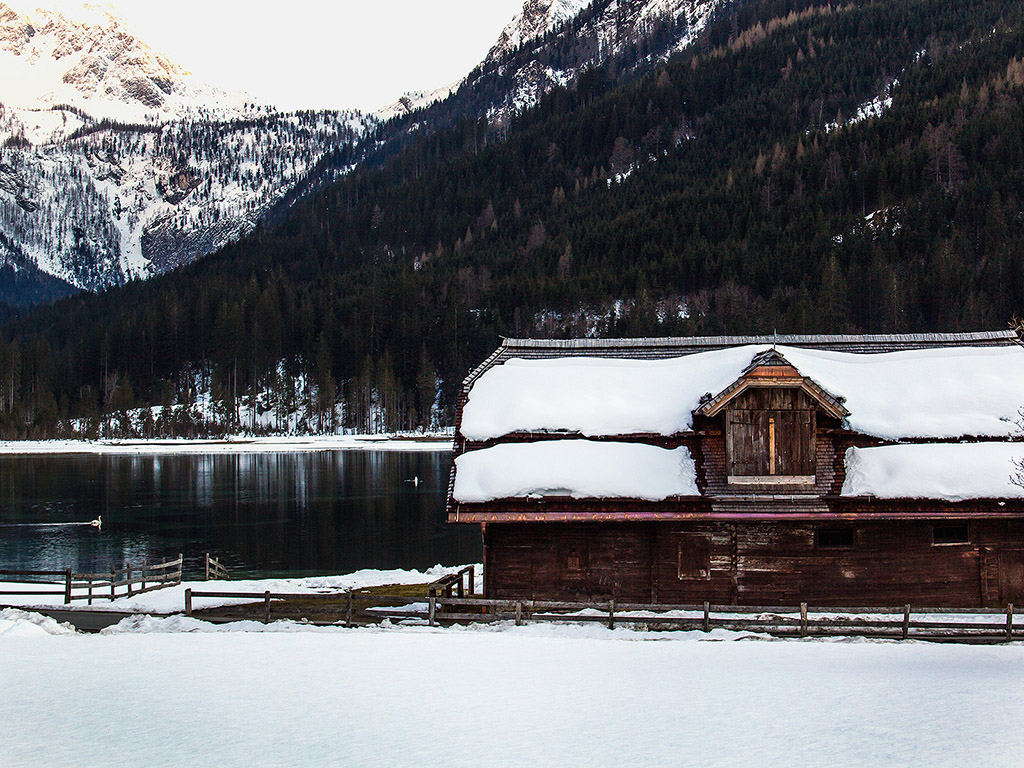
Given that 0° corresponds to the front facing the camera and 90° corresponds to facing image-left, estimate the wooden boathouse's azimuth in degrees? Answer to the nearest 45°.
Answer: approximately 0°

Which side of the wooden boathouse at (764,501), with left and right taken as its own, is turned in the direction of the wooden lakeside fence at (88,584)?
right
